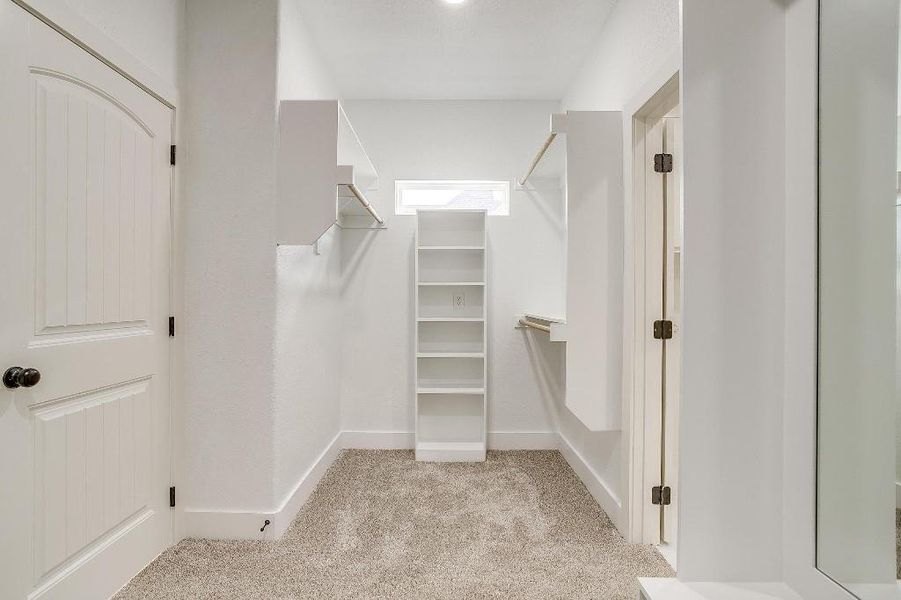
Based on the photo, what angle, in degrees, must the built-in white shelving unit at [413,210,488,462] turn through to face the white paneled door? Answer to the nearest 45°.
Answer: approximately 45° to its right

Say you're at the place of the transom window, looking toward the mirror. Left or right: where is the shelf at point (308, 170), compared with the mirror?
right

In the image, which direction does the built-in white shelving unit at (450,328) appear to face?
toward the camera

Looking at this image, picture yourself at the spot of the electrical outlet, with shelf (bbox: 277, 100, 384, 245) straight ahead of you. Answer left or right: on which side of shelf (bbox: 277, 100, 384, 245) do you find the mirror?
left

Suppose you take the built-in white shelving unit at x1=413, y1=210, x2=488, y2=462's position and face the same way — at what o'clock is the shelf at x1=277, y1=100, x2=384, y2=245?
The shelf is roughly at 1 o'clock from the built-in white shelving unit.

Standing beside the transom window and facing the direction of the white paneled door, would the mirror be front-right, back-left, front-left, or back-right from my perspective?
front-left

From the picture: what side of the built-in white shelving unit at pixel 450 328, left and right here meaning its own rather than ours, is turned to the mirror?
front
